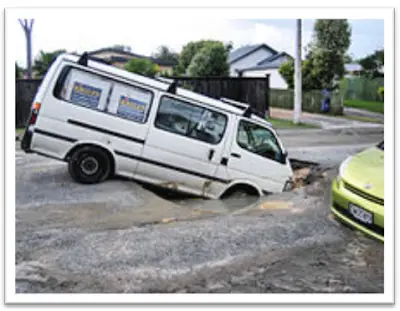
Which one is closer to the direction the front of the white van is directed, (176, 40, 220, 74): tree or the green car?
the green car

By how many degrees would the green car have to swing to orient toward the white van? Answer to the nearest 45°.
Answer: approximately 90° to its right

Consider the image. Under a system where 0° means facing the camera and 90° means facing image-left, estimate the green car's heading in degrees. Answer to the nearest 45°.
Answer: approximately 45°

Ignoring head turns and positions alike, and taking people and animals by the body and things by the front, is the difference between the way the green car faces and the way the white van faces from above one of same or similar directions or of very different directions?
very different directions

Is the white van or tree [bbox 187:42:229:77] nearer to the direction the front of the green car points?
the white van

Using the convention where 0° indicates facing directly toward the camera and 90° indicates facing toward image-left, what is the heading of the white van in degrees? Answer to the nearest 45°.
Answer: approximately 270°

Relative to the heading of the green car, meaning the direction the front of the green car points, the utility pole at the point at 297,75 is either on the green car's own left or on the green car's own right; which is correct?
on the green car's own right

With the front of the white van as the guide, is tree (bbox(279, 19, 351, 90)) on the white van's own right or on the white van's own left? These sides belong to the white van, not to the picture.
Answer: on the white van's own left

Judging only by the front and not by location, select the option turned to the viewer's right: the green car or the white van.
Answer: the white van

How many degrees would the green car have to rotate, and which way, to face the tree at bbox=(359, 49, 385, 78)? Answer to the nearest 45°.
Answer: approximately 135° to its right

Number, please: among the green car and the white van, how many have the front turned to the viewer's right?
1

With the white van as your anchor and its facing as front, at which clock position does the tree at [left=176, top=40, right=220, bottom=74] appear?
The tree is roughly at 9 o'clock from the white van.

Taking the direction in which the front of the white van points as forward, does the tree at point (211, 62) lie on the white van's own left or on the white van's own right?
on the white van's own left
